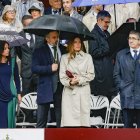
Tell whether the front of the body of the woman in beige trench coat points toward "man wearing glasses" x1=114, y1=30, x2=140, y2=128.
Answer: no

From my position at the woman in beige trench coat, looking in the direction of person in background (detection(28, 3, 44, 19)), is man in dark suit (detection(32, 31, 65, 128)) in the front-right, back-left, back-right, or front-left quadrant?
front-left

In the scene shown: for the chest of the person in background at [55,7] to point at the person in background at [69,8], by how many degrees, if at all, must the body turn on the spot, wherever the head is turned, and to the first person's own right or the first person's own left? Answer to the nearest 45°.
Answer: approximately 45° to the first person's own left

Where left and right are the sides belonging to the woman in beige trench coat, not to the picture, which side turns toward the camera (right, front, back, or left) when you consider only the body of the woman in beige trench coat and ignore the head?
front

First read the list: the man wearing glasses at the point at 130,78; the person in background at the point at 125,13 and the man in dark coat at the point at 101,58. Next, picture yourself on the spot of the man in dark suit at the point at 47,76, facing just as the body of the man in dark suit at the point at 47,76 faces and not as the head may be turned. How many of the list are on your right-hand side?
0

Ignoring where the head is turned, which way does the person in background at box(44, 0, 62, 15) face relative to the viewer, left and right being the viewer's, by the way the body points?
facing the viewer

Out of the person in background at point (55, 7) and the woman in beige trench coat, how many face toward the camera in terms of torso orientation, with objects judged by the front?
2

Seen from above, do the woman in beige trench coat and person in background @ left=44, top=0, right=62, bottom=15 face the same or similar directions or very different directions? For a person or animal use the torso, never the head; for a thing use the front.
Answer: same or similar directions

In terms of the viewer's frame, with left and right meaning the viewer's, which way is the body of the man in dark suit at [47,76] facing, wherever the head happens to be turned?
facing the viewer and to the right of the viewer

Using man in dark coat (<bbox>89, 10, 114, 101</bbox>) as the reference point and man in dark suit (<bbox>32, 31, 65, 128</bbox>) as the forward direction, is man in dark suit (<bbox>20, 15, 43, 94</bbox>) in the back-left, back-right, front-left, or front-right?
front-right

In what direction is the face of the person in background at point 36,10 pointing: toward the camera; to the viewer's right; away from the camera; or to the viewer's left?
toward the camera

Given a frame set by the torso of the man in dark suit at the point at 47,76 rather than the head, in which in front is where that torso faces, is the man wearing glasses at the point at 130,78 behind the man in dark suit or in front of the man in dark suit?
in front
